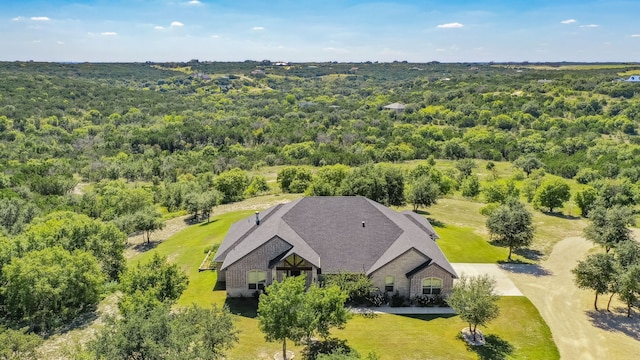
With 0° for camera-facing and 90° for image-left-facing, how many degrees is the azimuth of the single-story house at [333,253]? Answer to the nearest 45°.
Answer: approximately 0°

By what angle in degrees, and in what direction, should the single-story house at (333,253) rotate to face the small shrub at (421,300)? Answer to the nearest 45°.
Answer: approximately 90° to its left
